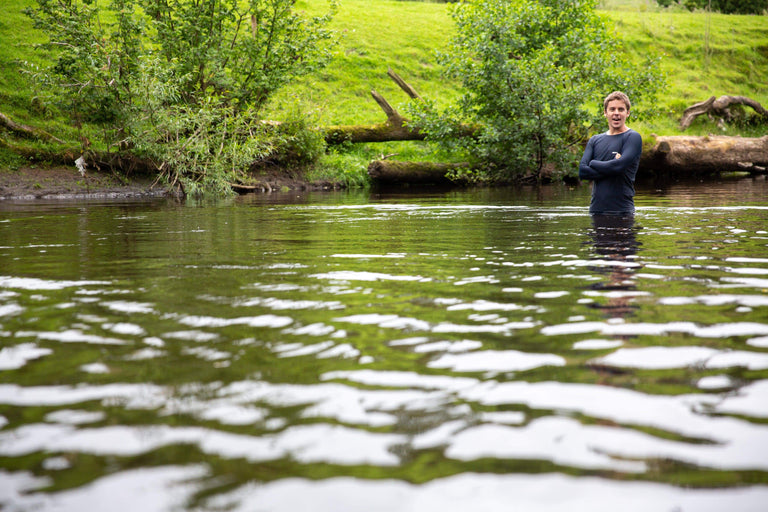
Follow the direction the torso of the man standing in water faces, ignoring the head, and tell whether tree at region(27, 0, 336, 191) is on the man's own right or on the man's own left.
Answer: on the man's own right

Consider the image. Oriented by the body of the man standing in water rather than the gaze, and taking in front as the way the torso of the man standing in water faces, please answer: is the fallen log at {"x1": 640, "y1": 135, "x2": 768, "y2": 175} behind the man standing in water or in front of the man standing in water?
behind

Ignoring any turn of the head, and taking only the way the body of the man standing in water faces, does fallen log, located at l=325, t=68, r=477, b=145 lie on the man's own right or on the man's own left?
on the man's own right

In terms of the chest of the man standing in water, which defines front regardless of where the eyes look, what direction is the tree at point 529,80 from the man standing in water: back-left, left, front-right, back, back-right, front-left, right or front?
back-right

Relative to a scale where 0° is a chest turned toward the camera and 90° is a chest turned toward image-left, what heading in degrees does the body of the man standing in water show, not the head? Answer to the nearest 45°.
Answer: approximately 45°
